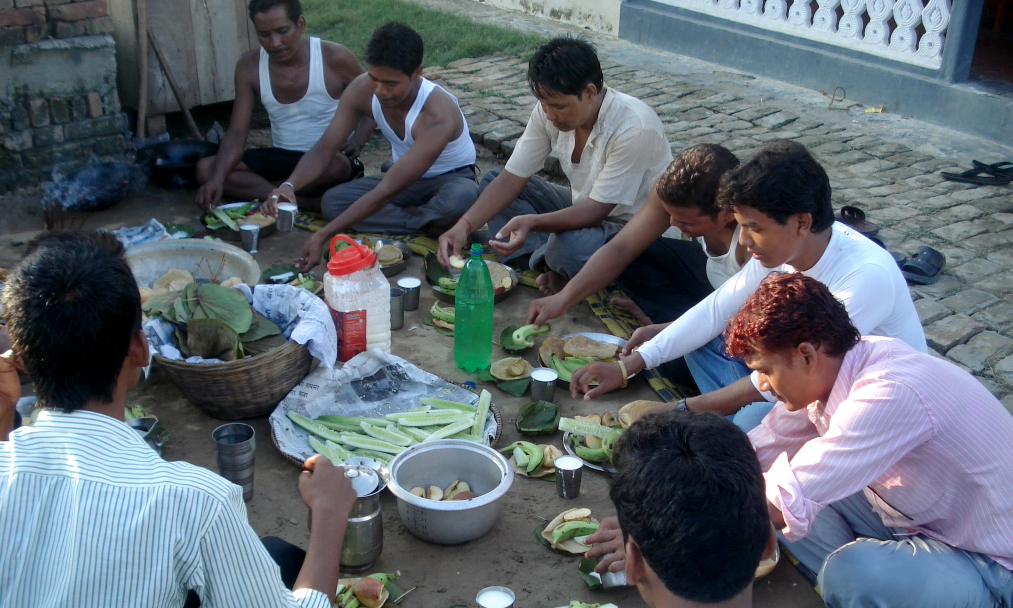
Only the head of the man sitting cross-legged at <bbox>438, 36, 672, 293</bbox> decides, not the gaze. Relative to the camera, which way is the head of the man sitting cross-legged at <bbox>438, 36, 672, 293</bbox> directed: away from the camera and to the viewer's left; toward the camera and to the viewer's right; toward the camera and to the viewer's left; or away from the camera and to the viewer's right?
toward the camera and to the viewer's left

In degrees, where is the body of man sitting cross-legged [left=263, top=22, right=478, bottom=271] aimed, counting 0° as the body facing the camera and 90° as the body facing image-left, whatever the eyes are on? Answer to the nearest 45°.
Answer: approximately 45°

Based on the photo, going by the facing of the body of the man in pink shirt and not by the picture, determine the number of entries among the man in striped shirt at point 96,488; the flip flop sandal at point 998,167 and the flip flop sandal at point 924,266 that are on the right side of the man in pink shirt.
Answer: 2

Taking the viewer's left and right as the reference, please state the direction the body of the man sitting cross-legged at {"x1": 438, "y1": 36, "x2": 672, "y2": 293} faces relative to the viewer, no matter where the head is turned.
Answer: facing the viewer and to the left of the viewer

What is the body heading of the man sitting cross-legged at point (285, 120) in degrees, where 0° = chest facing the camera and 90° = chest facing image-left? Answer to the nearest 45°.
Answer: approximately 0°

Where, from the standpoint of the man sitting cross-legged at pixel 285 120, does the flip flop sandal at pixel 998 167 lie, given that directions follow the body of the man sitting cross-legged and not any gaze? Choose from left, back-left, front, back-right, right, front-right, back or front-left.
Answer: left

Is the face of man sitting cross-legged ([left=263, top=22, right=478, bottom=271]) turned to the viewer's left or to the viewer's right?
to the viewer's left

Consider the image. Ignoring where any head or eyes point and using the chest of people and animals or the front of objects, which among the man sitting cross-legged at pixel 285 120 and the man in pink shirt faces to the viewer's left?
the man in pink shirt

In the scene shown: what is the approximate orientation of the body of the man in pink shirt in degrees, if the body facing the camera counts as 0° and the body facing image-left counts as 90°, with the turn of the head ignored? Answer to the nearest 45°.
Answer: approximately 90°

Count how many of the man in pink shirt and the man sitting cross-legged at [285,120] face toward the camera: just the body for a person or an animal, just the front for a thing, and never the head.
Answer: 1

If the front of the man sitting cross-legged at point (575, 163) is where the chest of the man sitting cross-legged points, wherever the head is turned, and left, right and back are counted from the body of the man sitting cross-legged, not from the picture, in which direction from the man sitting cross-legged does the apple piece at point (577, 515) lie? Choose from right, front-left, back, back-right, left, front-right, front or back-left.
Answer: front-left

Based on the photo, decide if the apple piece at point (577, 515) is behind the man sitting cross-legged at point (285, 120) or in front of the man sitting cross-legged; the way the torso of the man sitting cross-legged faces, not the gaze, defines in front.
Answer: in front

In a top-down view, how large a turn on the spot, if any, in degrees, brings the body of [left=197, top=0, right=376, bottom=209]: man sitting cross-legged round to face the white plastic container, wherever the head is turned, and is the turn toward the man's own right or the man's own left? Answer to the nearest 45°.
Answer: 0° — they already face it

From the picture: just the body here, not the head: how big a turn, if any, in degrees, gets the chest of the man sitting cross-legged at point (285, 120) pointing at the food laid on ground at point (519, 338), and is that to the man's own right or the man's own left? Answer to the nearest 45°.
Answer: approximately 45° to the man's own left

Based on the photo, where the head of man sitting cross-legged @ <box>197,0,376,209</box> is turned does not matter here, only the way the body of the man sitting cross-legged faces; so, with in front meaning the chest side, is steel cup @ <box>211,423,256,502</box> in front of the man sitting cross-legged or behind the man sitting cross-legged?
in front

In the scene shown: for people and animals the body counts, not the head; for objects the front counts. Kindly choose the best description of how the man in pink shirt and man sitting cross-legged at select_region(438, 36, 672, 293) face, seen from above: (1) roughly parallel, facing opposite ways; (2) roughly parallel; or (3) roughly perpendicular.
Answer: roughly perpendicular
